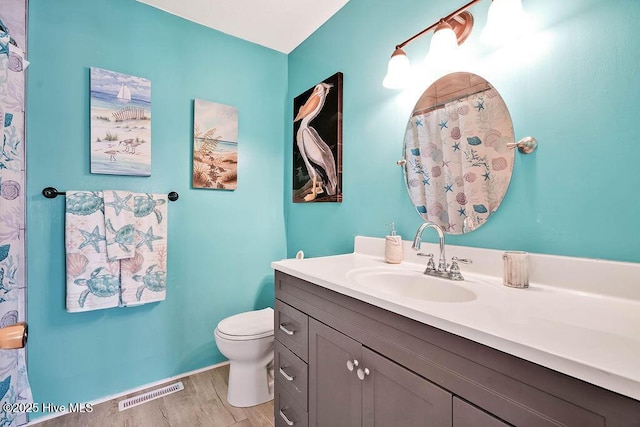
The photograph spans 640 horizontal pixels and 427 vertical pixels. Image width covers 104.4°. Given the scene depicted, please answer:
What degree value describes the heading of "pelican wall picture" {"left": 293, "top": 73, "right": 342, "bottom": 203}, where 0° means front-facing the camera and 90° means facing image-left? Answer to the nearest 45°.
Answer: approximately 45°

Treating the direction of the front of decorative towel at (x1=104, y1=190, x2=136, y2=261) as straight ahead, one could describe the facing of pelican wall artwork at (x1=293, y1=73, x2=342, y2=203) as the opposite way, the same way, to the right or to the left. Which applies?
to the right

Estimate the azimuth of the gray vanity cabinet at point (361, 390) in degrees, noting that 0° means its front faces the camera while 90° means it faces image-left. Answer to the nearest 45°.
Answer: approximately 45°

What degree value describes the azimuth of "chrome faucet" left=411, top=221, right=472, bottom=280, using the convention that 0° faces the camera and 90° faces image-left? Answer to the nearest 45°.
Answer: approximately 45°
